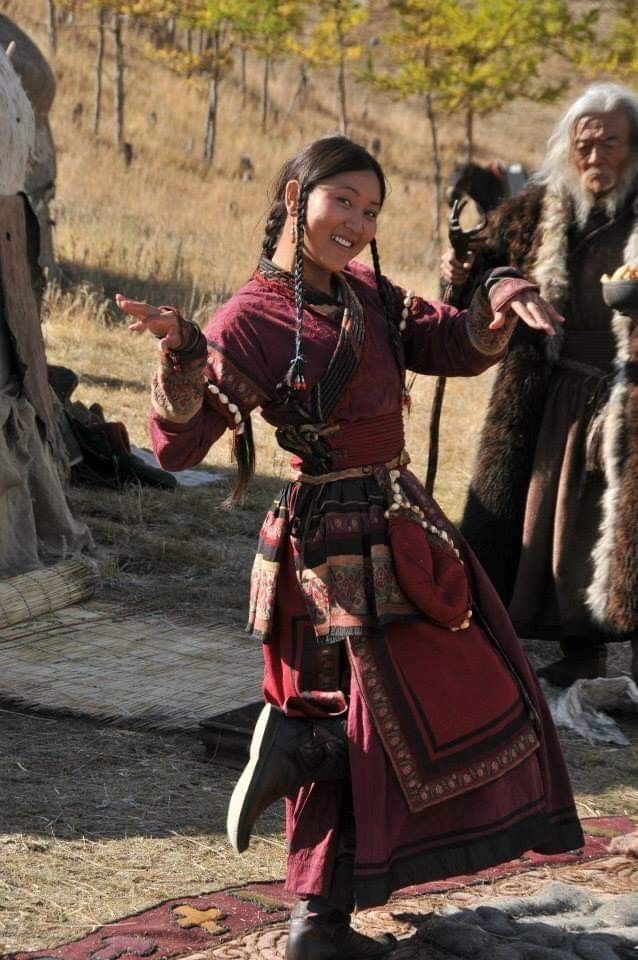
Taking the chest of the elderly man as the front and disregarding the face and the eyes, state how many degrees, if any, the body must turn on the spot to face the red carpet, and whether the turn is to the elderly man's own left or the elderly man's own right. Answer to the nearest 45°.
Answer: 0° — they already face it

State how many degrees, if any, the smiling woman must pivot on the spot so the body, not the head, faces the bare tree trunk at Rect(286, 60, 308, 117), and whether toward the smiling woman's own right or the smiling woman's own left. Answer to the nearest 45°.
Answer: approximately 135° to the smiling woman's own left

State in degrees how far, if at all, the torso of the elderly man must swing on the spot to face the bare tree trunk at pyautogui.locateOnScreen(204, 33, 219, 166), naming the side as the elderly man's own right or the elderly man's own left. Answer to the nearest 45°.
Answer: approximately 180°

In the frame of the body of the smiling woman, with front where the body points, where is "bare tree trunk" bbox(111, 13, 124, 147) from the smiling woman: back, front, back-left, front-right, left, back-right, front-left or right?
back-left

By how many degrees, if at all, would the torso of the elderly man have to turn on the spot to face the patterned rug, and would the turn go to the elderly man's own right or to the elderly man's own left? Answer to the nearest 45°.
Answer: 0° — they already face it

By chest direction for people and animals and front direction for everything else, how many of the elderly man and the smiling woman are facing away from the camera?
0

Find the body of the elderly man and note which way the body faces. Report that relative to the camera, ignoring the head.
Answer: toward the camera

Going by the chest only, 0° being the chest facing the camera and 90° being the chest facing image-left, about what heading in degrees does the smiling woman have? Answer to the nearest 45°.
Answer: approximately 315°

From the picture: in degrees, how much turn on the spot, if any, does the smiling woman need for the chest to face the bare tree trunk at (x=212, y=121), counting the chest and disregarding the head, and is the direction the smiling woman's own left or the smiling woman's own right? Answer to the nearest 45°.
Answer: approximately 135° to the smiling woman's own left
